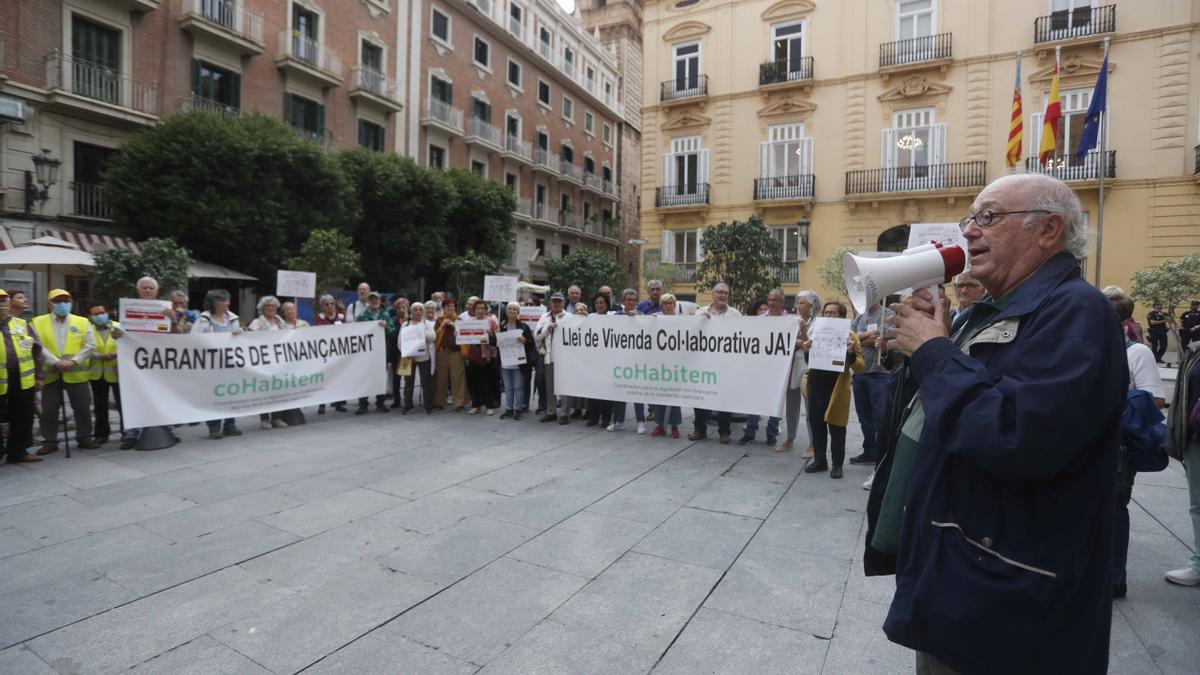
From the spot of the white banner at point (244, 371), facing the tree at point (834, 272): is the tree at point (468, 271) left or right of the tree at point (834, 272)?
left

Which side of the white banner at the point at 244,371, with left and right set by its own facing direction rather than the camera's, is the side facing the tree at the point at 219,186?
back

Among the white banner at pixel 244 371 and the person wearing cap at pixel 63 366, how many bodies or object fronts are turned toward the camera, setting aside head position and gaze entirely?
2

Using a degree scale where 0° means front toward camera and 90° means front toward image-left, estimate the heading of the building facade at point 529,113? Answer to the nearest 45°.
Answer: approximately 315°
